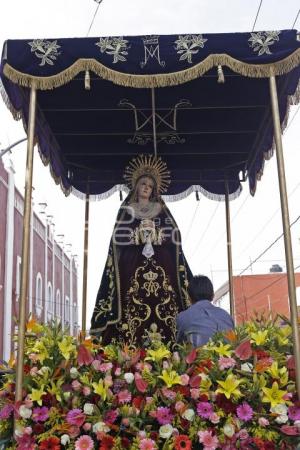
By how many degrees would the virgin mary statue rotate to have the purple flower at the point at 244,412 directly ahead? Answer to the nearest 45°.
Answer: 0° — it already faces it

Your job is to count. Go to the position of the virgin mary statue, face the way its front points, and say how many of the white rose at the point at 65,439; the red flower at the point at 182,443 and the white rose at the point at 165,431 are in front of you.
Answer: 3

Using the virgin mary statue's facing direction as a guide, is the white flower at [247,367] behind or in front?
in front

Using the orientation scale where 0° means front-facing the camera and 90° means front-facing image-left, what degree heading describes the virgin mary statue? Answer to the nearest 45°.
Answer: approximately 0°

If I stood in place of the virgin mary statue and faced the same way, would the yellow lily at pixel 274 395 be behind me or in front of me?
in front
